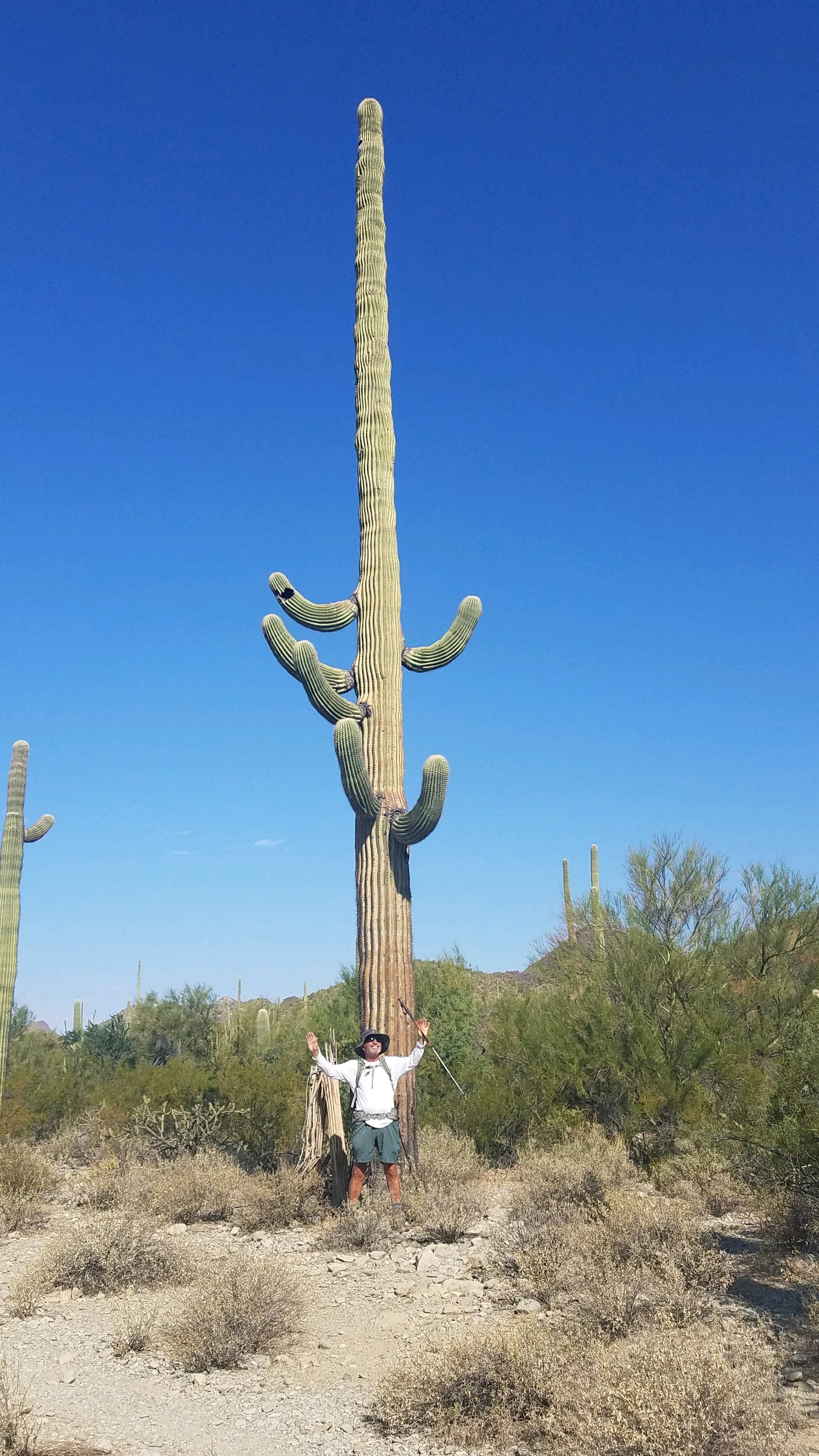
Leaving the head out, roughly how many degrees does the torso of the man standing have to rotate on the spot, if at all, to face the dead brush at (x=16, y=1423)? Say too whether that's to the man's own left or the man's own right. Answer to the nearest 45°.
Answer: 0° — they already face it

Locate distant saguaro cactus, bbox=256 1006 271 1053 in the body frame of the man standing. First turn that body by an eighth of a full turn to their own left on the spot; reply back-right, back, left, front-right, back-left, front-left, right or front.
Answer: back-left

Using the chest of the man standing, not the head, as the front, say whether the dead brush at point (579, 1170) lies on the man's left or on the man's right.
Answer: on the man's left

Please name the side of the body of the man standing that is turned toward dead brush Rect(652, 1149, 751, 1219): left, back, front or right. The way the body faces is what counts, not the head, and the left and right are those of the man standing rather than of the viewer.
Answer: left

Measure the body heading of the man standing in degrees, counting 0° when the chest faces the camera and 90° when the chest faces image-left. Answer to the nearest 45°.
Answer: approximately 0°

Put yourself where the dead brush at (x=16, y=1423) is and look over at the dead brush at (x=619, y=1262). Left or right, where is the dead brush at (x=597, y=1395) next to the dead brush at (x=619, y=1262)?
right

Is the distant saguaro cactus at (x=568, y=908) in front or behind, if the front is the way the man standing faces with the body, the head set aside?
behind

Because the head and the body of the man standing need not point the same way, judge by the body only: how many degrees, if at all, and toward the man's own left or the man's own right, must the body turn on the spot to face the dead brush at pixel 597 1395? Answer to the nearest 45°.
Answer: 0° — they already face it
